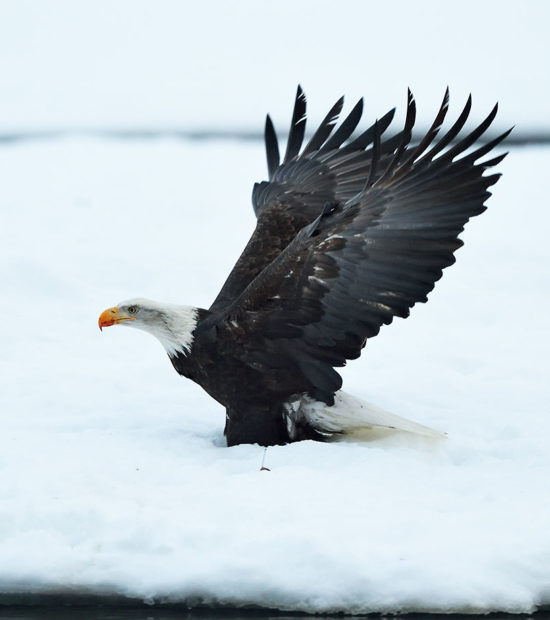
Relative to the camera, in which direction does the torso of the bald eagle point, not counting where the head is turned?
to the viewer's left
